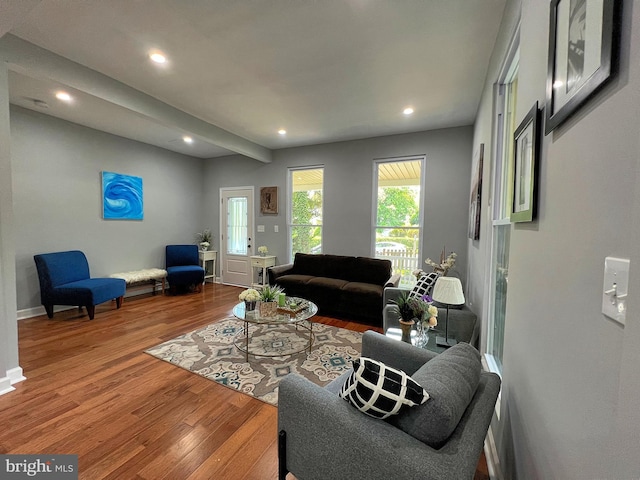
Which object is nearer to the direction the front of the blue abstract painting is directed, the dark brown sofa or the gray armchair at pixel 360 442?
the dark brown sofa

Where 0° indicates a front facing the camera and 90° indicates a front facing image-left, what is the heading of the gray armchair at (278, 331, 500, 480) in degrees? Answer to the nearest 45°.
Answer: approximately 90°

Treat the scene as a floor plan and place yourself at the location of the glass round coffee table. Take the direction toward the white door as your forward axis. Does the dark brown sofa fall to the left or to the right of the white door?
right

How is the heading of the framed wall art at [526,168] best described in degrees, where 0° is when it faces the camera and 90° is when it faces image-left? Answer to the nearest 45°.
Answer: approximately 90°

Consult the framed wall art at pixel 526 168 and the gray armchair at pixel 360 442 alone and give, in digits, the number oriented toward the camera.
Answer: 0

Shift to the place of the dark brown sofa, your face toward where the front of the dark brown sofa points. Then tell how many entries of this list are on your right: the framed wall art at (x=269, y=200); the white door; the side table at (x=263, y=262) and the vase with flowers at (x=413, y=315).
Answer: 3

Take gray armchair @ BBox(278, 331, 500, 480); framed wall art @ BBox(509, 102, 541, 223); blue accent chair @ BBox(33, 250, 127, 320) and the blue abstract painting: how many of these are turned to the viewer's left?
2

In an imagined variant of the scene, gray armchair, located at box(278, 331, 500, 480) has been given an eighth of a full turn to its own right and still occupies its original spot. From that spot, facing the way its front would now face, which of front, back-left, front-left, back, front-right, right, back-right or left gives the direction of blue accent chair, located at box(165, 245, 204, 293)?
front

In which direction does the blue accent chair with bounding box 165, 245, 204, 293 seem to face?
toward the camera

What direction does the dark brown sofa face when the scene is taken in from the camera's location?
facing the viewer and to the left of the viewer

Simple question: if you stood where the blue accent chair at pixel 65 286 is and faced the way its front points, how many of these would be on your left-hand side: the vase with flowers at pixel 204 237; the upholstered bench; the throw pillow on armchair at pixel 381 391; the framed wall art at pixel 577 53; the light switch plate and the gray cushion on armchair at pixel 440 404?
2

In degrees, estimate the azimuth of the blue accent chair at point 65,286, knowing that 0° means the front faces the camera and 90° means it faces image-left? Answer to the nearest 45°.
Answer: approximately 315°

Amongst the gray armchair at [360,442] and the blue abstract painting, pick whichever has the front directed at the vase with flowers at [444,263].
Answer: the blue abstract painting

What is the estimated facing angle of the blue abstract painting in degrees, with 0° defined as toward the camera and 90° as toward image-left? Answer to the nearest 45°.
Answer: approximately 315°

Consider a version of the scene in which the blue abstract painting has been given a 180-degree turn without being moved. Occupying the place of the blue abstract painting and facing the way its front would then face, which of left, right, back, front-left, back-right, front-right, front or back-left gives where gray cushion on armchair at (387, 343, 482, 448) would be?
back-left

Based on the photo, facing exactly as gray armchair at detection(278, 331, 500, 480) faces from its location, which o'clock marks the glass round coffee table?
The glass round coffee table is roughly at 2 o'clock from the gray armchair.

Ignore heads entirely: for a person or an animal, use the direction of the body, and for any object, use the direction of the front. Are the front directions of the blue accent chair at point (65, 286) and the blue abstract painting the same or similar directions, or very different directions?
same or similar directions

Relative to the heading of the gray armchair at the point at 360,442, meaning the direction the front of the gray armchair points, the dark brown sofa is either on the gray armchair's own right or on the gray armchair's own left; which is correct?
on the gray armchair's own right
